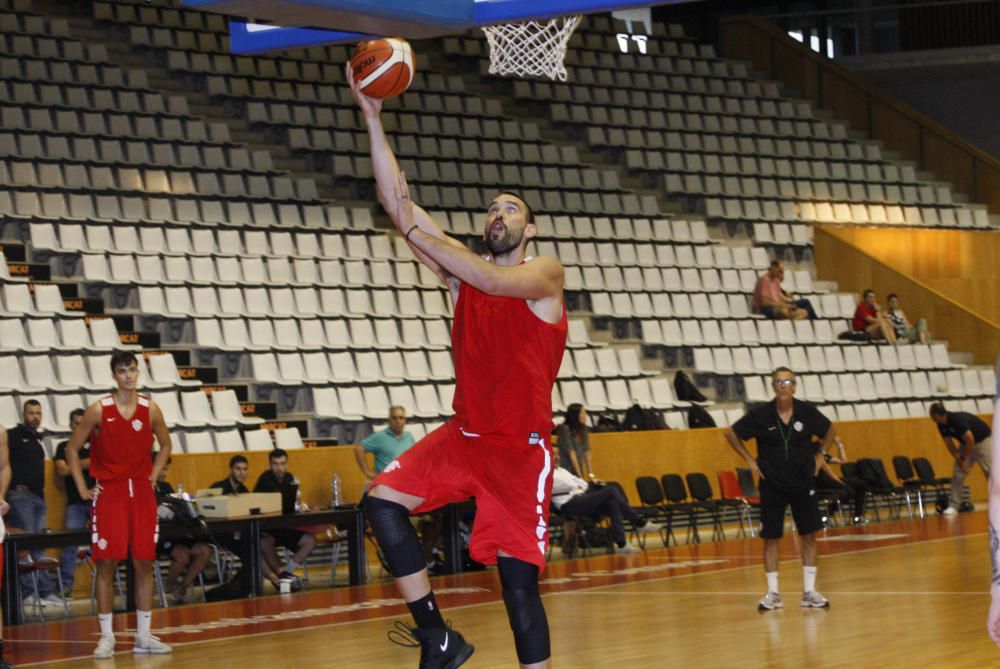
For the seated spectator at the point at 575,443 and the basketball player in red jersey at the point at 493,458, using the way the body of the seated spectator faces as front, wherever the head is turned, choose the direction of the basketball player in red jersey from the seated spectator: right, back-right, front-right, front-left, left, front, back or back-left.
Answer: front-right

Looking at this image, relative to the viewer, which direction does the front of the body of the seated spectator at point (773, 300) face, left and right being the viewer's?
facing the viewer and to the right of the viewer

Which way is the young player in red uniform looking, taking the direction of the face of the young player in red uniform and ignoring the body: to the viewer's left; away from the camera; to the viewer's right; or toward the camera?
toward the camera

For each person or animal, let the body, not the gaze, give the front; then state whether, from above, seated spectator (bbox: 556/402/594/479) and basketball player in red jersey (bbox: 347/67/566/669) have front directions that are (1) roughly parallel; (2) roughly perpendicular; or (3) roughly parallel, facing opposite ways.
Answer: roughly perpendicular

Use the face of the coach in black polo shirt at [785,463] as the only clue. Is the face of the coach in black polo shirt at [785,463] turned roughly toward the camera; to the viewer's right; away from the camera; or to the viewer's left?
toward the camera

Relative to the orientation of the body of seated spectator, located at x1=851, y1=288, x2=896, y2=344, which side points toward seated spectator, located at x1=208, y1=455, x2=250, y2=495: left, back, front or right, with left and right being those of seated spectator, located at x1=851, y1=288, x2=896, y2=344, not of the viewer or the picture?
right

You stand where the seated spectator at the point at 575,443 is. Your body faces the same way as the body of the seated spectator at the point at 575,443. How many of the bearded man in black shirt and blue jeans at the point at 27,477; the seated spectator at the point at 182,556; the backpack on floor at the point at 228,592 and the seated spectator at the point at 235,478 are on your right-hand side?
4

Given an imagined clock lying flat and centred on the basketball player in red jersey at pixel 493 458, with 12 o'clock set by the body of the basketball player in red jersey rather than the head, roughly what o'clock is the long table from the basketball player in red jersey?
The long table is roughly at 4 o'clock from the basketball player in red jersey.

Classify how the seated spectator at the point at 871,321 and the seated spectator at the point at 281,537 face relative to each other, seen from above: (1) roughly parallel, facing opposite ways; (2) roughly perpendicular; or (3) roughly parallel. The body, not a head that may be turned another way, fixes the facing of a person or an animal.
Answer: roughly parallel

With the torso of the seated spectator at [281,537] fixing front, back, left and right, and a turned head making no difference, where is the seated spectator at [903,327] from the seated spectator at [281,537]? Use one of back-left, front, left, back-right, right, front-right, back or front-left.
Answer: back-left

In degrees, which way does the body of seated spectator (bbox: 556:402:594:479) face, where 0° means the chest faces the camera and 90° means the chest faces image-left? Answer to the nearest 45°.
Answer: approximately 315°

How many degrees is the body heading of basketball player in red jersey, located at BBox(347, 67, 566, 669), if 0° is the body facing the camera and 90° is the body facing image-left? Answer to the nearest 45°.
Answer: approximately 45°

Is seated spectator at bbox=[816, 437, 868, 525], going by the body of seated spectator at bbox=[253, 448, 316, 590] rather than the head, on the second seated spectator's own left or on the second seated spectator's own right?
on the second seated spectator's own left

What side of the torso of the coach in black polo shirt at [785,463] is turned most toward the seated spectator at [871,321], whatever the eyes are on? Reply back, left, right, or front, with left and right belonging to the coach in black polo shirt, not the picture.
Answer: back

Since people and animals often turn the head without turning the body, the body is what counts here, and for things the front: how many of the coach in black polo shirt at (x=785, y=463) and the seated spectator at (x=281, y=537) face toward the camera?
2
